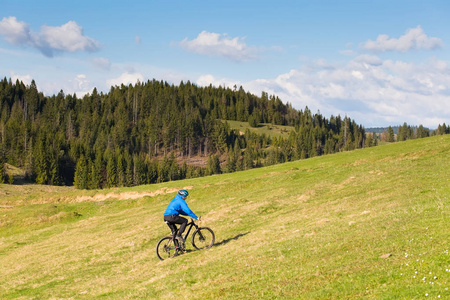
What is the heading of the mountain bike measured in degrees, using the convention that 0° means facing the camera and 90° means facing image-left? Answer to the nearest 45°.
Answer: approximately 270°
